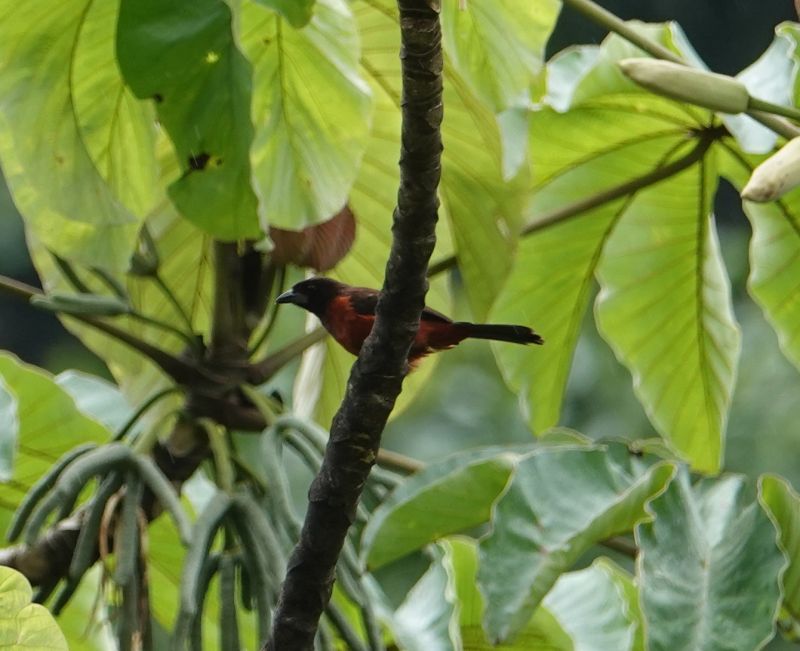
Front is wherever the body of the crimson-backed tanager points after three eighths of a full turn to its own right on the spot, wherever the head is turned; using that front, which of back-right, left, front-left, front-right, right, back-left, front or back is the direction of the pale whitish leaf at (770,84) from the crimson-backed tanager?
front-right

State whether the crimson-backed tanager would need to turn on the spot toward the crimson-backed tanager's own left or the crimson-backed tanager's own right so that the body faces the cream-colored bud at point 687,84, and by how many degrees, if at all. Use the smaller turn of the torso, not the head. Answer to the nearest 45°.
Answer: approximately 135° to the crimson-backed tanager's own left

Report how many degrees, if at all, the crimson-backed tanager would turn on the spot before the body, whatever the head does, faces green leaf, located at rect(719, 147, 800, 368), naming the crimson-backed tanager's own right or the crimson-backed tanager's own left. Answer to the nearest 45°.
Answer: approximately 180°

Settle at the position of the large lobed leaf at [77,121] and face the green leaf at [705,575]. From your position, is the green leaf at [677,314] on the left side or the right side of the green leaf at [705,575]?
left

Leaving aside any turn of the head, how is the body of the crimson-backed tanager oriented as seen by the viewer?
to the viewer's left
